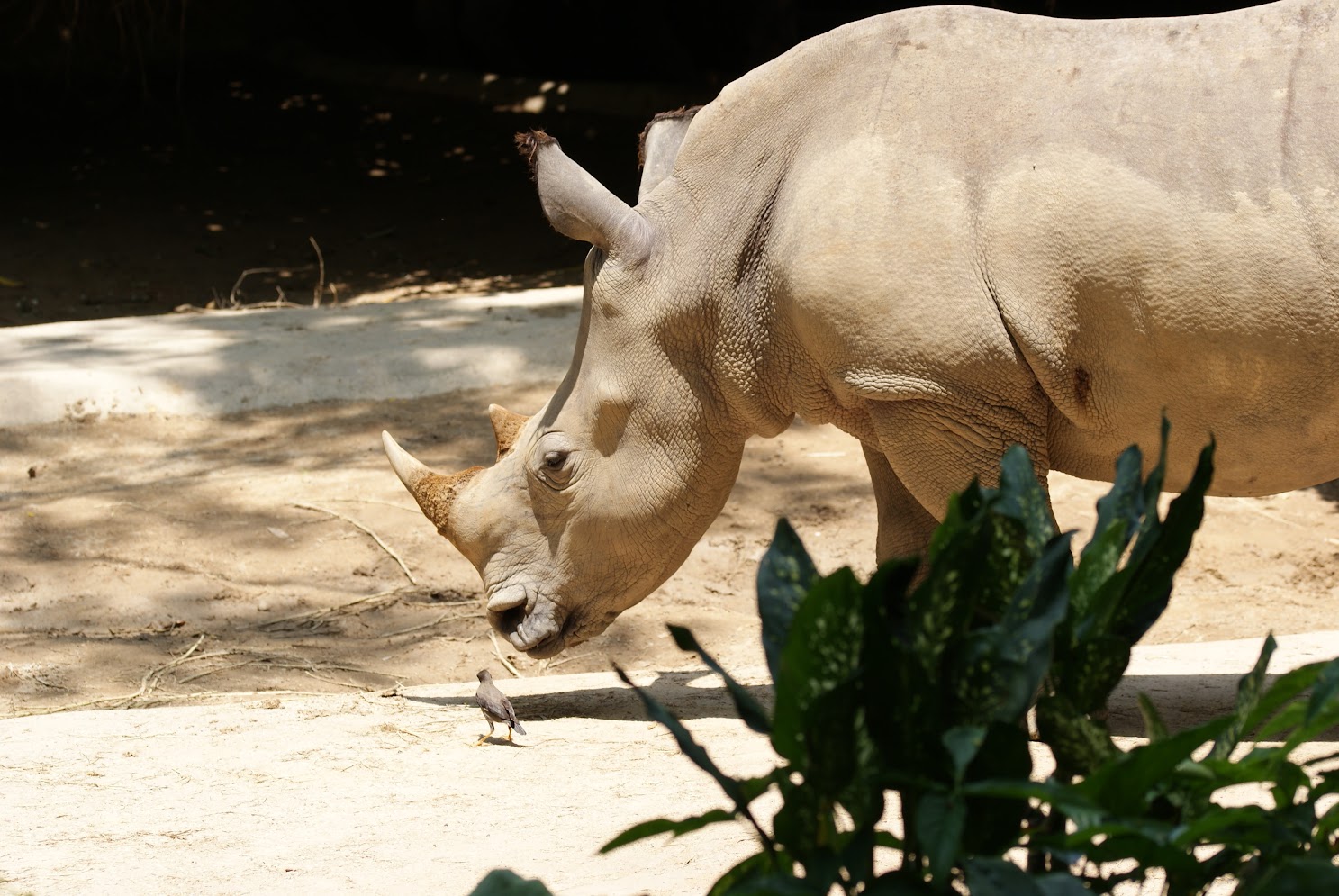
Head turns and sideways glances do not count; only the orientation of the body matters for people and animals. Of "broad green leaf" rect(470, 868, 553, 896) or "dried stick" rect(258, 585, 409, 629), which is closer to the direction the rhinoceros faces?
the dried stick

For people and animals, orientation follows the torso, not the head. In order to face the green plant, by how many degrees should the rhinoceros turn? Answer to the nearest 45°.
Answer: approximately 90° to its left

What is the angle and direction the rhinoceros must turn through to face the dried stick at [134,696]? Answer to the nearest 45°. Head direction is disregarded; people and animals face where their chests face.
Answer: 0° — it already faces it

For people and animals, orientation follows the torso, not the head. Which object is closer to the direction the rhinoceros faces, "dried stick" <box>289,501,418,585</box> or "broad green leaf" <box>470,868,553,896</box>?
the dried stick

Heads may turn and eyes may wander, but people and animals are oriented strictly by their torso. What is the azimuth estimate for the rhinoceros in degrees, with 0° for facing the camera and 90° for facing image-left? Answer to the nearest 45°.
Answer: approximately 90°

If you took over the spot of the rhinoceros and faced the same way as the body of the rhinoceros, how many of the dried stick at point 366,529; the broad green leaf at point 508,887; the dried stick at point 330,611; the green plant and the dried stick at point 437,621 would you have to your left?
2

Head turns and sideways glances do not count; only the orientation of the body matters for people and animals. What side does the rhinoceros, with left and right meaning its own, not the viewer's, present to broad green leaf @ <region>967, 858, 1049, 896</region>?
left
